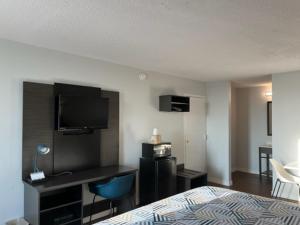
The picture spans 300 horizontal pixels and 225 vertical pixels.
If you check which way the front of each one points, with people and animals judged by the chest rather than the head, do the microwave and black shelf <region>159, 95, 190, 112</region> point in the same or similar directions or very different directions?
same or similar directions

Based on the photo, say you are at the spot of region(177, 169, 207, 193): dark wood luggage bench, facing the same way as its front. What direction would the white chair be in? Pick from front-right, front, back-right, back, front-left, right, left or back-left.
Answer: front-left

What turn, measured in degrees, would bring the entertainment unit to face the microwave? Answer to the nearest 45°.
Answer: approximately 90° to its left

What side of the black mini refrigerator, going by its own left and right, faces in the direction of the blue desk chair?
right

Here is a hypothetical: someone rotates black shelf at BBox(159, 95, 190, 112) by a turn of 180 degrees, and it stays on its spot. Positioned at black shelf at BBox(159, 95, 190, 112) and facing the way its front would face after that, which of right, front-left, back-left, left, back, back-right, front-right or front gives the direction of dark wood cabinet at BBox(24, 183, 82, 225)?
left

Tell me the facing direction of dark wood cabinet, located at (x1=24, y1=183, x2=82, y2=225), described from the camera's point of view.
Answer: facing the viewer and to the right of the viewer

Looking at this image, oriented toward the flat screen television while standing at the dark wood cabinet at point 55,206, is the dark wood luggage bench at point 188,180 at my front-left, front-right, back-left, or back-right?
front-right

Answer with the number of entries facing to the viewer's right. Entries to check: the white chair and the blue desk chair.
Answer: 1

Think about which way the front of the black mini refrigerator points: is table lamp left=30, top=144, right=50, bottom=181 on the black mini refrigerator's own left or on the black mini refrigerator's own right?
on the black mini refrigerator's own right

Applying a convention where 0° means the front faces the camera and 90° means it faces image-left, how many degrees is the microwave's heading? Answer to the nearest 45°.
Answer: approximately 315°
